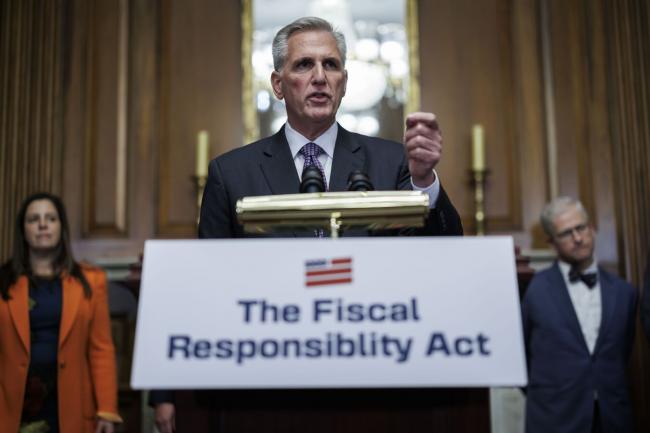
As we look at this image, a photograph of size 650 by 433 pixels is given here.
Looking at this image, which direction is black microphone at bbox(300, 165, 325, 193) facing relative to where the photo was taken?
away from the camera

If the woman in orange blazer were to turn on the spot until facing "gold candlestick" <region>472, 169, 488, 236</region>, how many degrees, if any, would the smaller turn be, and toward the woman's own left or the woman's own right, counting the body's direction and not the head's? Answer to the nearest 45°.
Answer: approximately 90° to the woman's own left

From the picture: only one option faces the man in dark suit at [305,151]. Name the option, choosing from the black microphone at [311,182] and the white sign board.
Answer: the black microphone

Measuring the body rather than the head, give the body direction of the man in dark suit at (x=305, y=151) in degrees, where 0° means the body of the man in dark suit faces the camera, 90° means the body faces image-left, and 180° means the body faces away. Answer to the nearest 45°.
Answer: approximately 0°

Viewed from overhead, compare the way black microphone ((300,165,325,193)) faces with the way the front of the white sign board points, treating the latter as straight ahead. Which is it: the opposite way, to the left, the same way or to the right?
the opposite way

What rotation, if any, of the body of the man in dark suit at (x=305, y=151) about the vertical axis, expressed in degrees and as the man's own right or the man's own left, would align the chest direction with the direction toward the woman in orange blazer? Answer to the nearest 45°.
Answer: approximately 135° to the man's own right

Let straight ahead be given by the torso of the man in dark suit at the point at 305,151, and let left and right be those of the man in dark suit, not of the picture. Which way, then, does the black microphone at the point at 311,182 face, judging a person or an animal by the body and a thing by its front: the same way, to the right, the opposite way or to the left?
the opposite way

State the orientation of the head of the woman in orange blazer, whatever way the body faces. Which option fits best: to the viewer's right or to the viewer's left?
to the viewer's right

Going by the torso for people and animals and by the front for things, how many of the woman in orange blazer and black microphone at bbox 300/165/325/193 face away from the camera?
1
